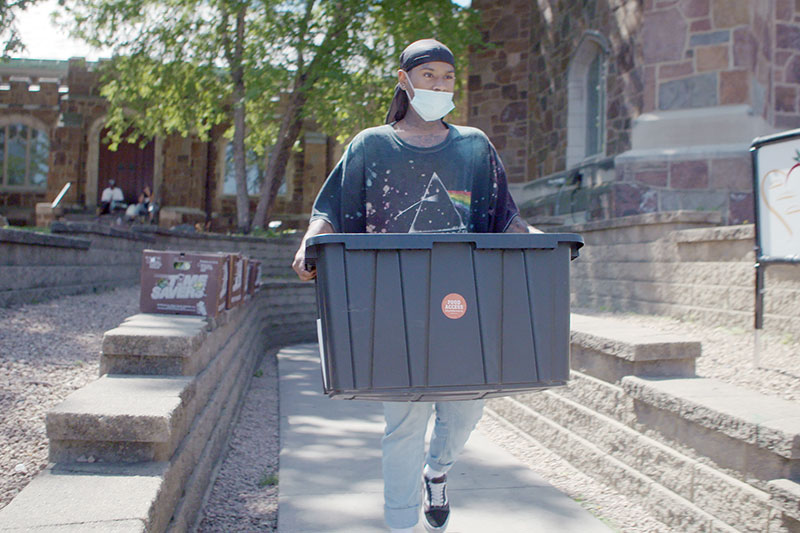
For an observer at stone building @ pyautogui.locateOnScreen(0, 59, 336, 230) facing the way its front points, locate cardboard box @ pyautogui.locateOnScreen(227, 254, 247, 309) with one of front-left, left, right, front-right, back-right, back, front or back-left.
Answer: front

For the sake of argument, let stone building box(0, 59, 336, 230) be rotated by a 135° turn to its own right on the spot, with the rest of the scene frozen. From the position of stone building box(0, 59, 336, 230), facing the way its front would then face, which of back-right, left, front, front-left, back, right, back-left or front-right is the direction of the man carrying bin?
back-left

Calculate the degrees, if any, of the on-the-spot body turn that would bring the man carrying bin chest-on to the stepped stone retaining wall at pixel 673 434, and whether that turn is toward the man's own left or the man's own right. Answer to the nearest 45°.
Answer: approximately 135° to the man's own left

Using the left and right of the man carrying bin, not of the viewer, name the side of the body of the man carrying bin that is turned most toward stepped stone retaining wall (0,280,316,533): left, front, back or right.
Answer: right

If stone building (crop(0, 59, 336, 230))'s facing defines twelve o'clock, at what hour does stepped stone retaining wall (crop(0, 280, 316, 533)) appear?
The stepped stone retaining wall is roughly at 12 o'clock from the stone building.

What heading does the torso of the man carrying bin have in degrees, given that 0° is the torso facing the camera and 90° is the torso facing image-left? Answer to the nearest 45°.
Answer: approximately 0°

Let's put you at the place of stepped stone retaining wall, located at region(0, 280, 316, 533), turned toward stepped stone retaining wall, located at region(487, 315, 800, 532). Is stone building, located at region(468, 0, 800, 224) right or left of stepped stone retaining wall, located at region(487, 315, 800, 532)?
left

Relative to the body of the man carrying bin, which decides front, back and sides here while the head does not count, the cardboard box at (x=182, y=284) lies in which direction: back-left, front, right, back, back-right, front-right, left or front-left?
back-right

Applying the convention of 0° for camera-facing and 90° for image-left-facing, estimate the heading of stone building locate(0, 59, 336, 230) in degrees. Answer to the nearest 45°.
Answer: approximately 0°

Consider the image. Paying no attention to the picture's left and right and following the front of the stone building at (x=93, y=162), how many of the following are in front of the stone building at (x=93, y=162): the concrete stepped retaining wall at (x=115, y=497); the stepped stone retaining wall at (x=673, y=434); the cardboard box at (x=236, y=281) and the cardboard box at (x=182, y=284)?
4

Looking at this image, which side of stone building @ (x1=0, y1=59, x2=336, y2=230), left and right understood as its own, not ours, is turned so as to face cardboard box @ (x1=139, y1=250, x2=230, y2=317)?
front

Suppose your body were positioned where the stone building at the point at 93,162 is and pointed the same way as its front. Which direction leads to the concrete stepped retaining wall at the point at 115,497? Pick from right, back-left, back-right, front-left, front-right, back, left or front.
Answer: front
